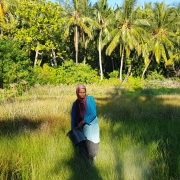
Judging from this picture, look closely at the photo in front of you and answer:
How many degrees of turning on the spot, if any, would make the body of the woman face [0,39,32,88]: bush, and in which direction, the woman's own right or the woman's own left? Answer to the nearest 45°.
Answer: approximately 135° to the woman's own right

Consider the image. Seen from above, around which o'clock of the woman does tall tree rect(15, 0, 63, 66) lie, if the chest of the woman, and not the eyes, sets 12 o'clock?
The tall tree is roughly at 4 o'clock from the woman.

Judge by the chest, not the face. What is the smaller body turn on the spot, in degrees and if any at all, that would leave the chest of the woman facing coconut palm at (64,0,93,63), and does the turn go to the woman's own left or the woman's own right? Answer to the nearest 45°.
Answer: approximately 135° to the woman's own right

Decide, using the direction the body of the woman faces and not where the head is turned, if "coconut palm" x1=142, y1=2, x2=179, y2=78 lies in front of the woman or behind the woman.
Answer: behind

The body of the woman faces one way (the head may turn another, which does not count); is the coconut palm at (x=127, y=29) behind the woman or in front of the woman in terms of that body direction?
behind

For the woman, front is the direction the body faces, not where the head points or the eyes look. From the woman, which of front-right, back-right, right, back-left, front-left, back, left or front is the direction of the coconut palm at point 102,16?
back-right

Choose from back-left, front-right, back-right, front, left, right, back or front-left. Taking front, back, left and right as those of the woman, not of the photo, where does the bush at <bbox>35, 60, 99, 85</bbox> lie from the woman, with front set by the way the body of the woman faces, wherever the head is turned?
back-right

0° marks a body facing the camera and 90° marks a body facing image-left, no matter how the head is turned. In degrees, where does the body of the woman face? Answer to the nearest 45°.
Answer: approximately 45°
